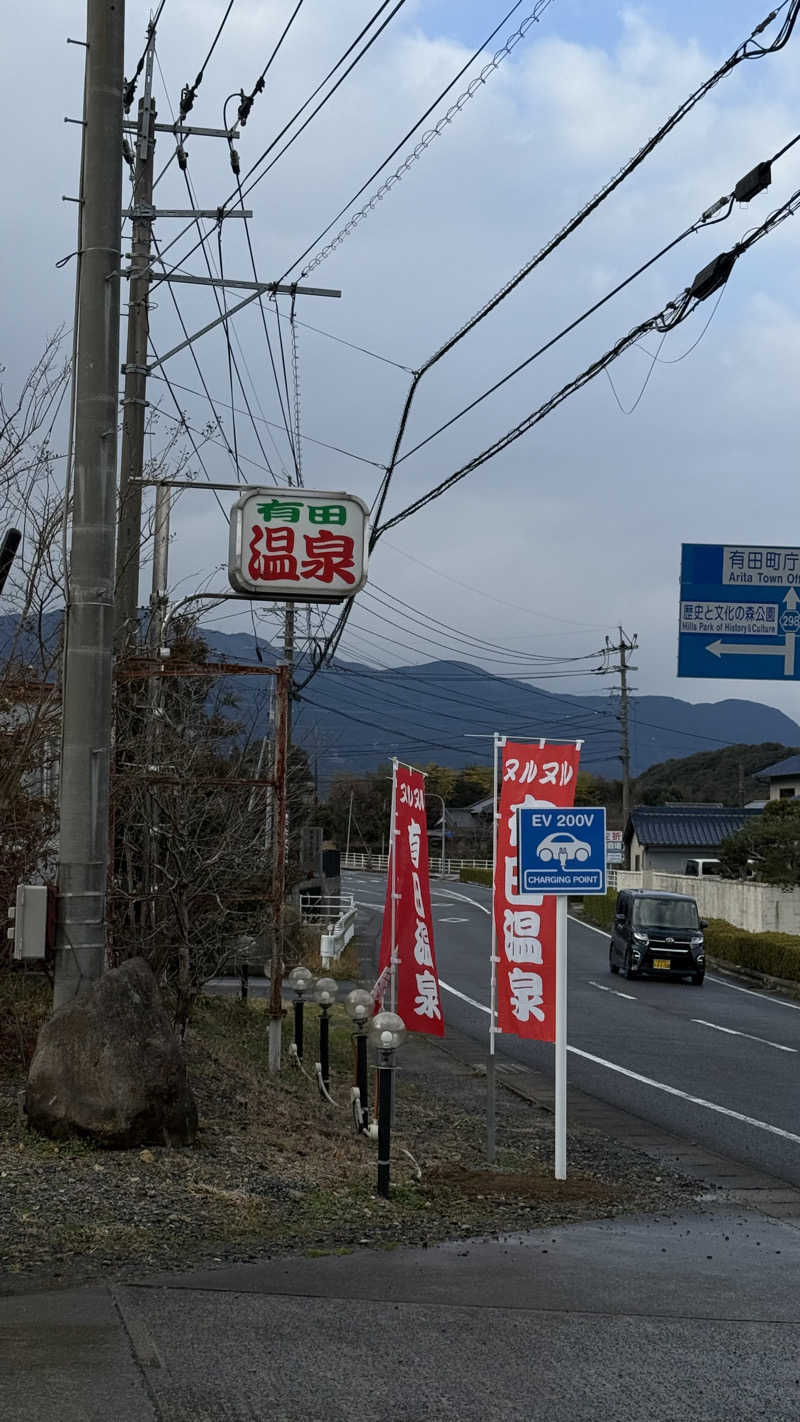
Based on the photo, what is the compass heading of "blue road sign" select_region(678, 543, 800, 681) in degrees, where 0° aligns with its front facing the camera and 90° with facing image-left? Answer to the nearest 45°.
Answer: approximately 0°

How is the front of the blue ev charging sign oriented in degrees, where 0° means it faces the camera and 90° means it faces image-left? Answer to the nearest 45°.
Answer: approximately 0°

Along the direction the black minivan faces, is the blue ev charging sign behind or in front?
in front

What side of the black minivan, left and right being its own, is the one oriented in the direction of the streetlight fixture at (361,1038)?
front

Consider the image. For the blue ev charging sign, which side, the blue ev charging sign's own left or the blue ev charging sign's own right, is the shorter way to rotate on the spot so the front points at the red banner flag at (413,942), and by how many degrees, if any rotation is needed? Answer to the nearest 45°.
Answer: approximately 135° to the blue ev charging sign's own right

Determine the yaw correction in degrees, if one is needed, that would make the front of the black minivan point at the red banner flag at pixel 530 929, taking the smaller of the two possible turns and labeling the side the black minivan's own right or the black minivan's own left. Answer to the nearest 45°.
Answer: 0° — it already faces it

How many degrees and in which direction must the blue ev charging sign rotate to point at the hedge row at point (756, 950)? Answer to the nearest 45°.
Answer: approximately 180°

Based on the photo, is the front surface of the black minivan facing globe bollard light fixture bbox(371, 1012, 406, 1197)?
yes

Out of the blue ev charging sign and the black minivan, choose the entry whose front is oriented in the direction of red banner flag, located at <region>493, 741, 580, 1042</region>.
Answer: the black minivan

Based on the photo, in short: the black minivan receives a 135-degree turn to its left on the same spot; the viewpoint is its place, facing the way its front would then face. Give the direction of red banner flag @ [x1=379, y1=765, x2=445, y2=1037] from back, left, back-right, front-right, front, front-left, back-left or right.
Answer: back-right

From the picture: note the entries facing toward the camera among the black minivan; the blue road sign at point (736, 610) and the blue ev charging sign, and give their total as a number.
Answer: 3
